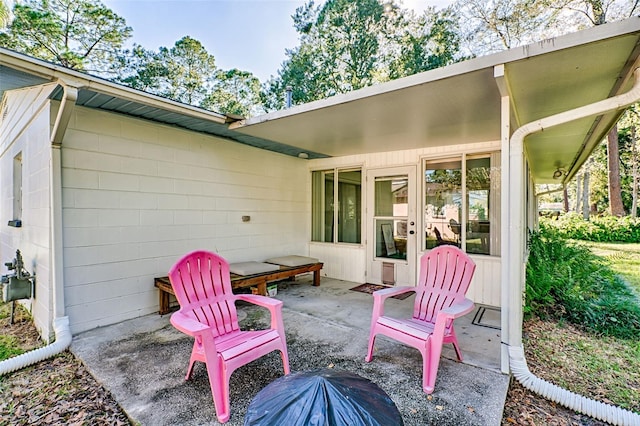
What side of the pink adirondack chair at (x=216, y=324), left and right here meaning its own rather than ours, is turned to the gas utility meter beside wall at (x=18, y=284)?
back

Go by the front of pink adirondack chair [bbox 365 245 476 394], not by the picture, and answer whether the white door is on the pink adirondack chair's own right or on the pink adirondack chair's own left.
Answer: on the pink adirondack chair's own right

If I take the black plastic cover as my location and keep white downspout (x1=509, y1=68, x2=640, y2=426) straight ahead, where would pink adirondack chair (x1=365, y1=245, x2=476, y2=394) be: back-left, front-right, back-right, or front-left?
front-left

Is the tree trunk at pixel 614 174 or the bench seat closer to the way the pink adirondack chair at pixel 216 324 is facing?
the tree trunk

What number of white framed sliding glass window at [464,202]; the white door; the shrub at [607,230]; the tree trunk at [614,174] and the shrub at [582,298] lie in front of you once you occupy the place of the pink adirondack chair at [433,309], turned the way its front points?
0

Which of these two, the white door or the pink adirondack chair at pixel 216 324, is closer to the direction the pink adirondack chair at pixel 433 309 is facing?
the pink adirondack chair

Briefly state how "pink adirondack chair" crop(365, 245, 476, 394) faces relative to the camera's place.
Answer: facing the viewer and to the left of the viewer

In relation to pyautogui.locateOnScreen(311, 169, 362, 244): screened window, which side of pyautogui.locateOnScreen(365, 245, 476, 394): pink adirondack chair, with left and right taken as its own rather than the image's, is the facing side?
right

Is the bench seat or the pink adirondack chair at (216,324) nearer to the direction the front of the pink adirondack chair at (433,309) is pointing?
the pink adirondack chair

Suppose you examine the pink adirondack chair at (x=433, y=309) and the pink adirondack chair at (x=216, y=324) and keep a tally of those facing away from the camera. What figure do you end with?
0

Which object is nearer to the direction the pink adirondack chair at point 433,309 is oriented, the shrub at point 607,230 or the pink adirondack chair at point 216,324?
the pink adirondack chair

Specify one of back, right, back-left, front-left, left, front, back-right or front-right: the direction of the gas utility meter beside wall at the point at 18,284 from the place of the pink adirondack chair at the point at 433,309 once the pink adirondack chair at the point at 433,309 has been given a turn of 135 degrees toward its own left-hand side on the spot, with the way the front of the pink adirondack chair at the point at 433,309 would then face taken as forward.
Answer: back

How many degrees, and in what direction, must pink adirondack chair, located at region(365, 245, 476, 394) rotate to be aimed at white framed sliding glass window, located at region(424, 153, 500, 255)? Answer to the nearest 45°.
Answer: approximately 135° to its right

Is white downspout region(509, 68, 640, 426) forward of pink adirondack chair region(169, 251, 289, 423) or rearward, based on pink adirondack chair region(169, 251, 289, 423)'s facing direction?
forward

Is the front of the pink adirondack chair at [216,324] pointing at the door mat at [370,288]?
no
